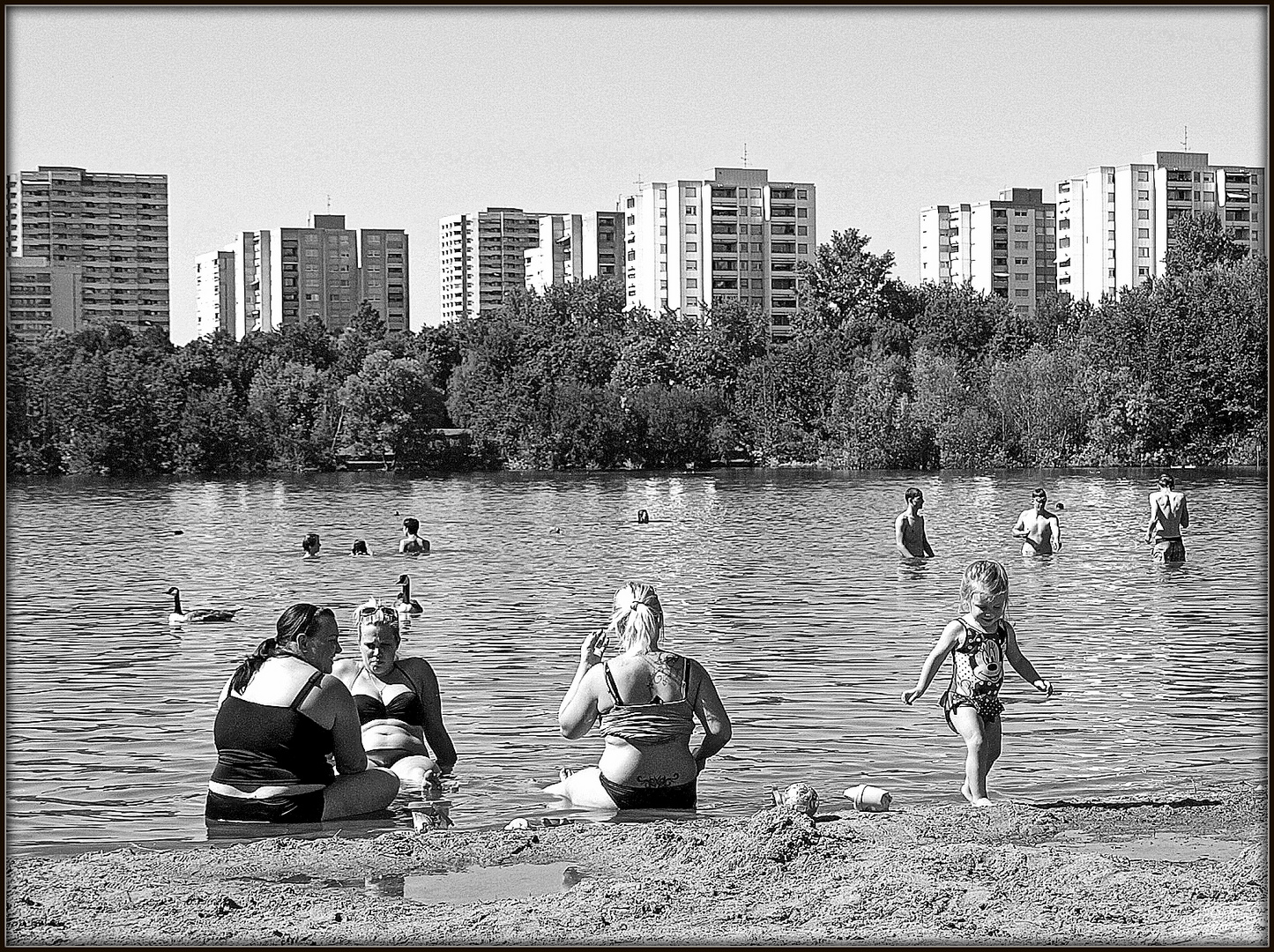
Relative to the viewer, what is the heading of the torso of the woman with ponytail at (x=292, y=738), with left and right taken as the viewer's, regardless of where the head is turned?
facing away from the viewer and to the right of the viewer

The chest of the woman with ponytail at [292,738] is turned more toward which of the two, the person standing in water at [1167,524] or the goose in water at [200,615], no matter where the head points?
the person standing in water

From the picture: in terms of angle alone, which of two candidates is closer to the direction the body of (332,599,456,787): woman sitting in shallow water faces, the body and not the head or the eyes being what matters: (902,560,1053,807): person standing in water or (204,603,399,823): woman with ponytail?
the woman with ponytail

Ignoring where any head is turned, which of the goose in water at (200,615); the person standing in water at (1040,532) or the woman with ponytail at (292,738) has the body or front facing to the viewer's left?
the goose in water

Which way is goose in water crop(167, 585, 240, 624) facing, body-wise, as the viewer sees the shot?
to the viewer's left

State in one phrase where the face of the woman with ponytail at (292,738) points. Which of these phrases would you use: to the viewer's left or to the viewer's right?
to the viewer's right

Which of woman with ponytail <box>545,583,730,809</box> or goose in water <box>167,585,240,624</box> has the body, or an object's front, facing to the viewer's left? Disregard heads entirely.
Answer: the goose in water

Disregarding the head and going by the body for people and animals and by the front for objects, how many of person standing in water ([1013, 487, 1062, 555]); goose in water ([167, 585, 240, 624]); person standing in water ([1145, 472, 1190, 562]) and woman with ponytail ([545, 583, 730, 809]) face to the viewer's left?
1

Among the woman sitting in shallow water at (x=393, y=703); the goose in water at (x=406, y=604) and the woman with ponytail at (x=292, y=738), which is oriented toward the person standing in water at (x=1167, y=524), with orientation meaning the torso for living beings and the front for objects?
the woman with ponytail

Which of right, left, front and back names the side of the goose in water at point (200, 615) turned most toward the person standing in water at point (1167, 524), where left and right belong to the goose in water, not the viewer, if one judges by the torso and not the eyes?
back

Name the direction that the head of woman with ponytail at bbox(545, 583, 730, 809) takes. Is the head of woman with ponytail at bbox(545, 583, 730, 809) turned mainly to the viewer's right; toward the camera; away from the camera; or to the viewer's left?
away from the camera

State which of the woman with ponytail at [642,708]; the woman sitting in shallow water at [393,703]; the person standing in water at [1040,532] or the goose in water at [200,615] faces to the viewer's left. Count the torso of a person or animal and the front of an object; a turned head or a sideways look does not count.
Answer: the goose in water

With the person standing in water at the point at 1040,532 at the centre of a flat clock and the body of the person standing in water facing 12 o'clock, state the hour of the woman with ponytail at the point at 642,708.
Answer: The woman with ponytail is roughly at 12 o'clock from the person standing in water.

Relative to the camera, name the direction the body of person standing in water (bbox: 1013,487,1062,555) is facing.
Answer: toward the camera
